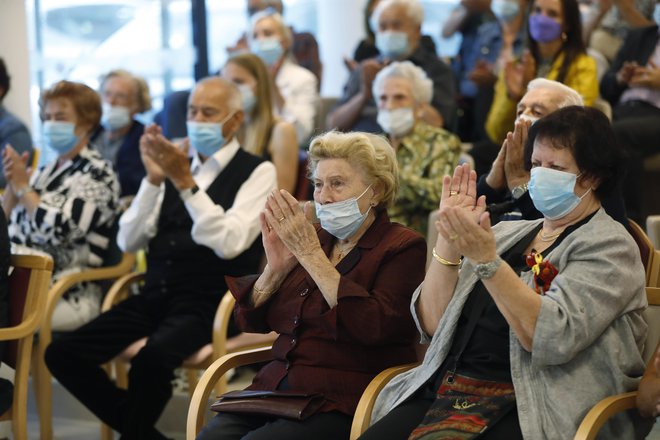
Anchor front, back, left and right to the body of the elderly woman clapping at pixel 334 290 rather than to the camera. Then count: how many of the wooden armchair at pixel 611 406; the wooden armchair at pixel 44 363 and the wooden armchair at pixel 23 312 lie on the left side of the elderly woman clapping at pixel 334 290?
1

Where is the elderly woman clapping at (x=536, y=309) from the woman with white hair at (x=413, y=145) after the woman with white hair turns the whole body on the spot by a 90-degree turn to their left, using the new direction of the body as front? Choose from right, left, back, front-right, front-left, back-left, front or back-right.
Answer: front-right

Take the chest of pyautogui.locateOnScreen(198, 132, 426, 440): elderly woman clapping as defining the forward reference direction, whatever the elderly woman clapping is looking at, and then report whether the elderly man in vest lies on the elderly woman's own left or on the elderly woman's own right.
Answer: on the elderly woman's own right

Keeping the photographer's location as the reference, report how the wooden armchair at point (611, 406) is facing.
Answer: facing the viewer and to the left of the viewer

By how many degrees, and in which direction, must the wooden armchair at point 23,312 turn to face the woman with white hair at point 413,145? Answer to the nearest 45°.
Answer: approximately 135° to its left

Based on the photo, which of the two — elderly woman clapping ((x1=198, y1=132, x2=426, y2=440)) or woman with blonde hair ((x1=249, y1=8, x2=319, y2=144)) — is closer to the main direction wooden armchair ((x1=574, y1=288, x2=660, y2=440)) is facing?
the elderly woman clapping

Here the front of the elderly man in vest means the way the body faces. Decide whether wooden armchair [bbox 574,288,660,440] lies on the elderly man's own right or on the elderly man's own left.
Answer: on the elderly man's own left

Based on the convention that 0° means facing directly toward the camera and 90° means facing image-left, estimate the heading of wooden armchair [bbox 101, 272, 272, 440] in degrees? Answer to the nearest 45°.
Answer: approximately 45°

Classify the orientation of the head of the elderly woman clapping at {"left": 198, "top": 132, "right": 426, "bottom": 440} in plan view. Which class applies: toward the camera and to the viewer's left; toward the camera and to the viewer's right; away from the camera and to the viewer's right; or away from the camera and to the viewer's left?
toward the camera and to the viewer's left
